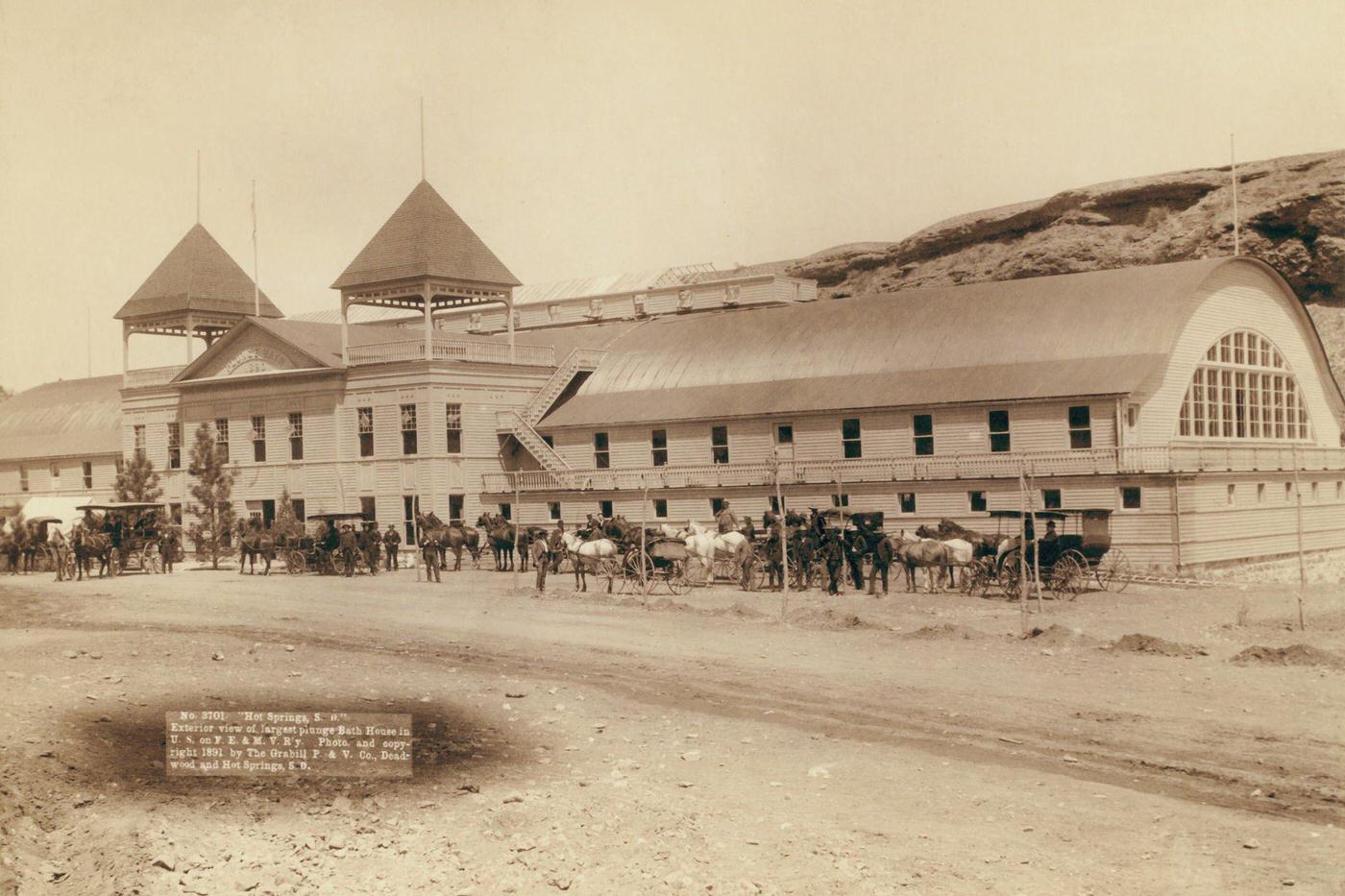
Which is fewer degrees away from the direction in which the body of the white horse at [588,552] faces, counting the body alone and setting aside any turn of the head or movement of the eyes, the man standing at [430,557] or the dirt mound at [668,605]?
the man standing

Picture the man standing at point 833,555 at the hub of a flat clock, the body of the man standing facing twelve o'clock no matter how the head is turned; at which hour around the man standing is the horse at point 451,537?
The horse is roughly at 4 o'clock from the man standing.

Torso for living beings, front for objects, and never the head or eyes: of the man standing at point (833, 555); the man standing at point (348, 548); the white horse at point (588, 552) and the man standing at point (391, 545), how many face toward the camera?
3

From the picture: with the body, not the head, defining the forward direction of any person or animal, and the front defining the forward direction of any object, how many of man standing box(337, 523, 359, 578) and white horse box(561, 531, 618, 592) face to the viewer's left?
1

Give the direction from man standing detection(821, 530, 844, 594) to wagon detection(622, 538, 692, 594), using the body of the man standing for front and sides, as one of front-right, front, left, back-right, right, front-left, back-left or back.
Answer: right

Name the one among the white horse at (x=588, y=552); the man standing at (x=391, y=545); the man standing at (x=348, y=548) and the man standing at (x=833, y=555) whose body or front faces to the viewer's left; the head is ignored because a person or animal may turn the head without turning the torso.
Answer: the white horse

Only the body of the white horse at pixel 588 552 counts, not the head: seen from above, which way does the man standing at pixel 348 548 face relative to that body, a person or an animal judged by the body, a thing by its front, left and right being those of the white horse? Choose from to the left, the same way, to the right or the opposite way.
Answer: to the left

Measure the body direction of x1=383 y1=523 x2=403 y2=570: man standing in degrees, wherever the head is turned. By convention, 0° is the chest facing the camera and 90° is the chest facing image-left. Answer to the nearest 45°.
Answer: approximately 0°

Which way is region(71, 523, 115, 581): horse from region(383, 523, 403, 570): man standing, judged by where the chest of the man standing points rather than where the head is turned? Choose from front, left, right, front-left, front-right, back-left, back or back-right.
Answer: right

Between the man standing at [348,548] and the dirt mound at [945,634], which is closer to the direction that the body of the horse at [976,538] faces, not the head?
the man standing

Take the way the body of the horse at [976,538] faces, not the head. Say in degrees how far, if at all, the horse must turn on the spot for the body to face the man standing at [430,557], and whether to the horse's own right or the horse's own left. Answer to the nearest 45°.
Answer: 0° — it already faces them

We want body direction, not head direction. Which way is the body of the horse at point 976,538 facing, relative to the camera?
to the viewer's left

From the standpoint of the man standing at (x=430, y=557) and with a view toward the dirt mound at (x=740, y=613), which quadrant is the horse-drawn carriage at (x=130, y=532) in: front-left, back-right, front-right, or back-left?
back-right
